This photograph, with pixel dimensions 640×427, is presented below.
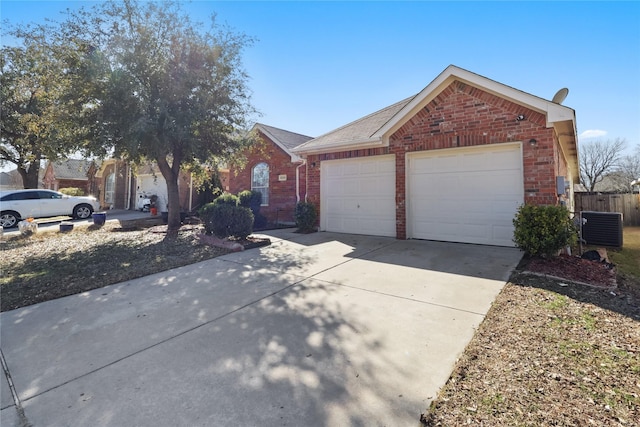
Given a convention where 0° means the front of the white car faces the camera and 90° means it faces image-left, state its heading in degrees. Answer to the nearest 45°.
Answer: approximately 270°

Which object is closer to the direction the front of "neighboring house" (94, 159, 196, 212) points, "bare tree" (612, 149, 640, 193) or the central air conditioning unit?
the central air conditioning unit

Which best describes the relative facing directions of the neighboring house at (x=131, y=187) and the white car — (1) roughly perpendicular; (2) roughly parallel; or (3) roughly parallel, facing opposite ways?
roughly perpendicular

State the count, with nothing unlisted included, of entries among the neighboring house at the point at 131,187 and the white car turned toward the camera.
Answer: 1

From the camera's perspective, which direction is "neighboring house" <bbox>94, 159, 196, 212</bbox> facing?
toward the camera

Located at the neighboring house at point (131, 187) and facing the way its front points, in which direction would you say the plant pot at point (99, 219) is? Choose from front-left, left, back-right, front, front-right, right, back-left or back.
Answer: front

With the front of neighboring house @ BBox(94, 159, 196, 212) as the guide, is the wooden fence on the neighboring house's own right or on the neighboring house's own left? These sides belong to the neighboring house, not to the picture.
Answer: on the neighboring house's own left
